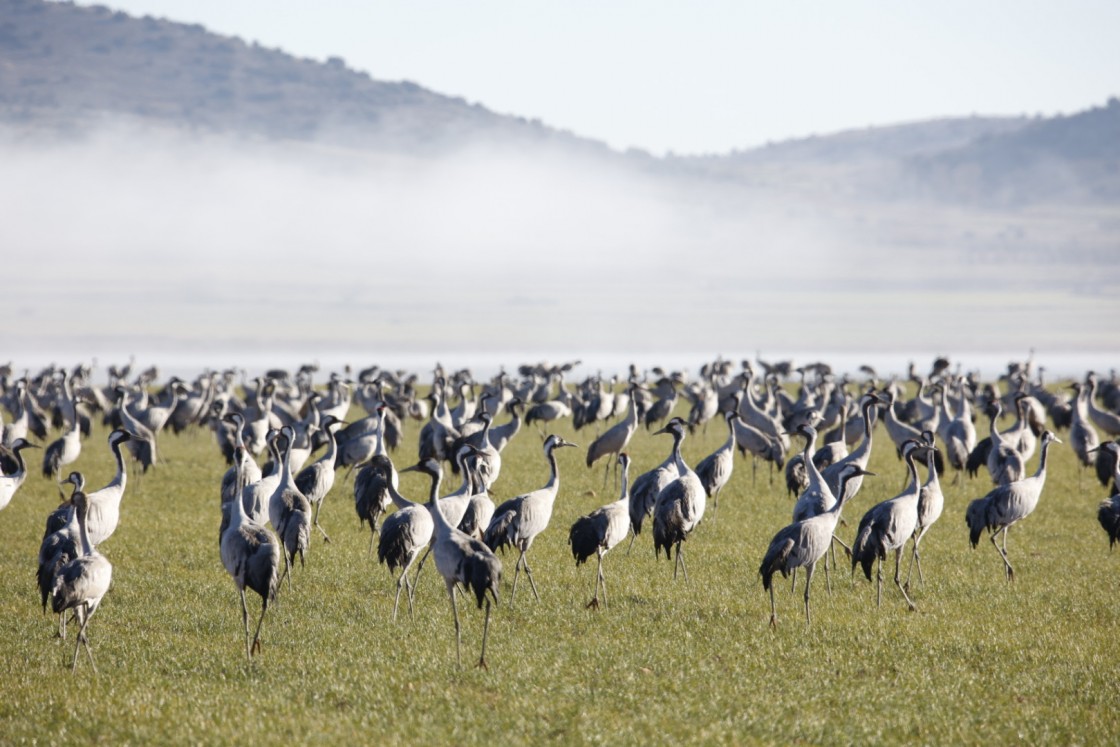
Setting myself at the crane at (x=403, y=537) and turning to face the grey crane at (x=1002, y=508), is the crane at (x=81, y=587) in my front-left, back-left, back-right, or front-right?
back-right

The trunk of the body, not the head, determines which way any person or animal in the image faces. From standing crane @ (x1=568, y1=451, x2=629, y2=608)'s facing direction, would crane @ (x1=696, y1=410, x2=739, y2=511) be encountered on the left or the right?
on its left

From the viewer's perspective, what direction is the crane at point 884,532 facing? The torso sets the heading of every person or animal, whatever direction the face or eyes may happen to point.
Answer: to the viewer's right

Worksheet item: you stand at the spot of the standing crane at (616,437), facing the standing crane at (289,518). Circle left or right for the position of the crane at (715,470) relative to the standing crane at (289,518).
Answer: left

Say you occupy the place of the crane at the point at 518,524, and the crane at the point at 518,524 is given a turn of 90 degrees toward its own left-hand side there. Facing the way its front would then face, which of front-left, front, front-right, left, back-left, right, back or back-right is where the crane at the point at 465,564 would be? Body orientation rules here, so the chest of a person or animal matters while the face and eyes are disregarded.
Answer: back

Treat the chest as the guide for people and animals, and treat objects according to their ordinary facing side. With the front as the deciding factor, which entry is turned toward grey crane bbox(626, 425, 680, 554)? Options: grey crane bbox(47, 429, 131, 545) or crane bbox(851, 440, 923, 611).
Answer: grey crane bbox(47, 429, 131, 545)

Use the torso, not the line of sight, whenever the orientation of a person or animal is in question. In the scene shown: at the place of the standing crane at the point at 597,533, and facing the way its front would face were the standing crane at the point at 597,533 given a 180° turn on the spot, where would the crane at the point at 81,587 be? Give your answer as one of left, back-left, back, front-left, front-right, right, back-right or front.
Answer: front-left

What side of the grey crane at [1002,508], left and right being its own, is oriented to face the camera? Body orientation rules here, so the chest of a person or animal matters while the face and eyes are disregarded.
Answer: right

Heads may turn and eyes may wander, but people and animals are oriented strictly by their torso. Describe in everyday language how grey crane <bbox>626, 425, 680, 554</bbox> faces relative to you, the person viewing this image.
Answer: facing to the right of the viewer

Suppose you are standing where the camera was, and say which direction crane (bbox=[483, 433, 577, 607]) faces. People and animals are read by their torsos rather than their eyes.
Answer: facing to the right of the viewer

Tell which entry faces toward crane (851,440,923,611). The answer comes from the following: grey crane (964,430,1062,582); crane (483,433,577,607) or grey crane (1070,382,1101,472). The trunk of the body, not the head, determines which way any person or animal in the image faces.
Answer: crane (483,433,577,607)

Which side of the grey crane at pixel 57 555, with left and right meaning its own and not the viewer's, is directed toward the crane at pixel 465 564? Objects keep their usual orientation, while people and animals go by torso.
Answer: right

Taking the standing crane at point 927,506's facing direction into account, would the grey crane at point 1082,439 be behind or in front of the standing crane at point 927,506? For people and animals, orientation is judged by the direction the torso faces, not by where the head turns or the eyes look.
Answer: in front
